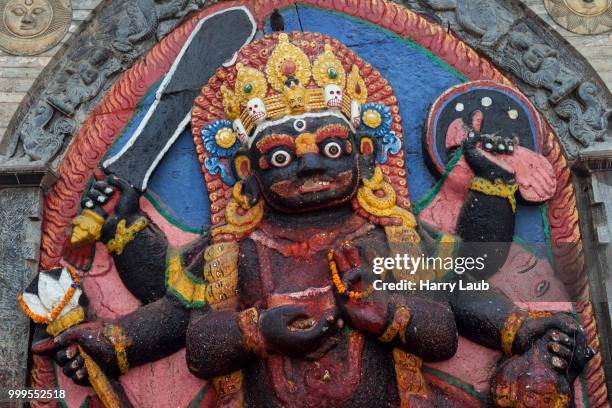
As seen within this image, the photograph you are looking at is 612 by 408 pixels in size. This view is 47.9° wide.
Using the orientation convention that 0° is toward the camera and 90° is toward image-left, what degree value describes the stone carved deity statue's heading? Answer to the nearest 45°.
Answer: approximately 0°
